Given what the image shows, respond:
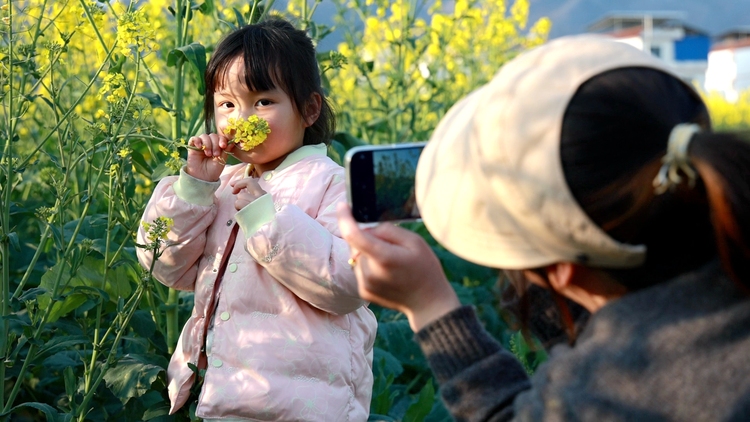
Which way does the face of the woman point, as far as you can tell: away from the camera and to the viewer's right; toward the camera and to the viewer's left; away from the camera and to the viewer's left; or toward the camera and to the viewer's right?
away from the camera and to the viewer's left

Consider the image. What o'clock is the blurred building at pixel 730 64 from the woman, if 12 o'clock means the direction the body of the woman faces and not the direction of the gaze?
The blurred building is roughly at 2 o'clock from the woman.

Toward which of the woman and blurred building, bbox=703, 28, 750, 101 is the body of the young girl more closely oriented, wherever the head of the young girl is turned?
the woman

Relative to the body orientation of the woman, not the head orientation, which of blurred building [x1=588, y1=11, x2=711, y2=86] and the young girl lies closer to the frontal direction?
the young girl

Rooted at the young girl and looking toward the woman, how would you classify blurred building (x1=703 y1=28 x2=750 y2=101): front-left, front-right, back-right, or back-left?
back-left

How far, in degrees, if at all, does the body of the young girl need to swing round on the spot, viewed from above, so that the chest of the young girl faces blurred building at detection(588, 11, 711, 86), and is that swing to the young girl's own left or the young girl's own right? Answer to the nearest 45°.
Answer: approximately 180°

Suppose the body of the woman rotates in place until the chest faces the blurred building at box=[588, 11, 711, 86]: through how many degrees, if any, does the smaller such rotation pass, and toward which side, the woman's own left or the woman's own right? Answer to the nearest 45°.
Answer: approximately 45° to the woman's own right

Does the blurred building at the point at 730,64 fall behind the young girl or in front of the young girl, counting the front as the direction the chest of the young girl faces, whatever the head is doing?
behind

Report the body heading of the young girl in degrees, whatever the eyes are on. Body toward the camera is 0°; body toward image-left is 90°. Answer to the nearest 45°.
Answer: approximately 45°

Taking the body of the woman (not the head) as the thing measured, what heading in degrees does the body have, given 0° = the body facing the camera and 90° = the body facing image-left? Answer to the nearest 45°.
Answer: approximately 135°

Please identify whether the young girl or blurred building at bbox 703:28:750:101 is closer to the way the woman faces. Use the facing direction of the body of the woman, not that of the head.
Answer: the young girl
